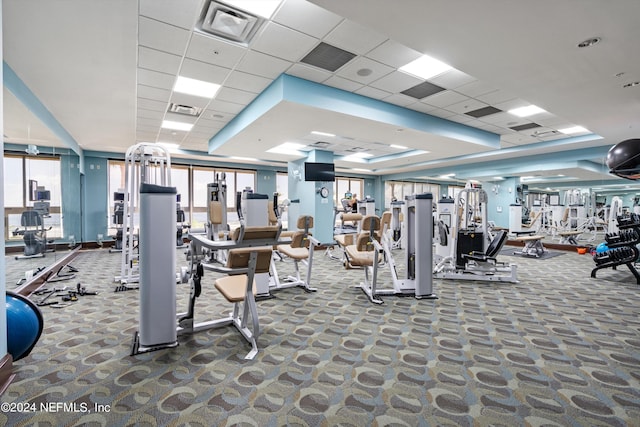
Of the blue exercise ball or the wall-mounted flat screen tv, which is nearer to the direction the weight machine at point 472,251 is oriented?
the wall-mounted flat screen tv

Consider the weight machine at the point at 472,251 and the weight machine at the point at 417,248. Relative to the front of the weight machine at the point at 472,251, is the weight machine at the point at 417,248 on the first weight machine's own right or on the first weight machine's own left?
on the first weight machine's own left

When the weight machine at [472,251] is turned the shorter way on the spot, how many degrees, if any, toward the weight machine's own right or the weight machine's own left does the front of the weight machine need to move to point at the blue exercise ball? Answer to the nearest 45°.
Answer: approximately 45° to the weight machine's own left

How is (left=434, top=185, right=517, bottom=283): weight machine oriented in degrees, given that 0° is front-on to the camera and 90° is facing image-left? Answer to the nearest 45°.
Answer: approximately 90°

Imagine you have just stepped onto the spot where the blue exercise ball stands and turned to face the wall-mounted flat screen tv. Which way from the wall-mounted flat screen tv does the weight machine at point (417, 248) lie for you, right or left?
right

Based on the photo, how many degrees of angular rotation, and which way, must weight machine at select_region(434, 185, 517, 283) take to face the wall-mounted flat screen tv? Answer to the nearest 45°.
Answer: approximately 45° to its right

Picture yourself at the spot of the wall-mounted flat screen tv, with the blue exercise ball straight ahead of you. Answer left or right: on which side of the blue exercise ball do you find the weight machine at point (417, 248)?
left

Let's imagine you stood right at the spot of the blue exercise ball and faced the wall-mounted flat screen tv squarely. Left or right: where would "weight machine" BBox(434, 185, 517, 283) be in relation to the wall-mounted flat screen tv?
right
